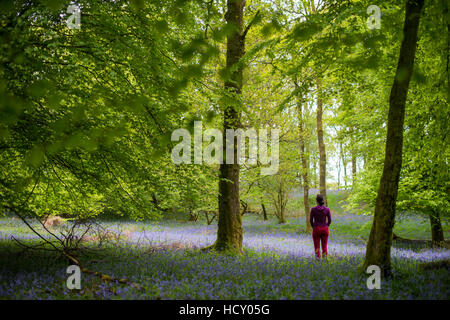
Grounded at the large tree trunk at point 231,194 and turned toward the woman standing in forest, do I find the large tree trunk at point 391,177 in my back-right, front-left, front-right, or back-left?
front-right

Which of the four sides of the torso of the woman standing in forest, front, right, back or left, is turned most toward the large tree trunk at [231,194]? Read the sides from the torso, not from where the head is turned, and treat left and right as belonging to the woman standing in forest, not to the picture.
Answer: left

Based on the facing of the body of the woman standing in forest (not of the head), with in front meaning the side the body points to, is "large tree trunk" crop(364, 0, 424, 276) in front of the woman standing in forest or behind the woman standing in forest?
behind

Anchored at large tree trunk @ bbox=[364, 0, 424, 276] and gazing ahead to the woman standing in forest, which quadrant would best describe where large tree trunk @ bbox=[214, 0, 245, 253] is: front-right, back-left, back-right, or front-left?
front-left

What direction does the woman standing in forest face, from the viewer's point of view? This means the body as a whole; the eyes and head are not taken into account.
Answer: away from the camera
